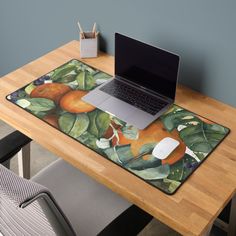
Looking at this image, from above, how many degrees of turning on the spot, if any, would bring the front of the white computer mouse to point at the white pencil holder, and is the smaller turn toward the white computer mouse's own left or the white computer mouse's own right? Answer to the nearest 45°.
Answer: approximately 90° to the white computer mouse's own left

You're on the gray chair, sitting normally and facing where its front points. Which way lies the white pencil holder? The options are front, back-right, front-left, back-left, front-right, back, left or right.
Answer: front-left

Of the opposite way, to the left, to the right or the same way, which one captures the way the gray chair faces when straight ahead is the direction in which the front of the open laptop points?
the opposite way

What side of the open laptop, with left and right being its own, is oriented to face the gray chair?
front

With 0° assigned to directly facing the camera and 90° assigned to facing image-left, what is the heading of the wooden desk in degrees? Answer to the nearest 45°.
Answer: approximately 45°

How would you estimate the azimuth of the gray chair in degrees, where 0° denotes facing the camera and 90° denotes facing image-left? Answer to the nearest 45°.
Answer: approximately 225°

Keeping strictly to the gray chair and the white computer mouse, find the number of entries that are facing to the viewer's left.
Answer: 0

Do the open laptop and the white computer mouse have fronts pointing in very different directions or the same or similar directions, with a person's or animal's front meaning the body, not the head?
very different directions

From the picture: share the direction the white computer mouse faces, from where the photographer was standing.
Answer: facing away from the viewer and to the right of the viewer

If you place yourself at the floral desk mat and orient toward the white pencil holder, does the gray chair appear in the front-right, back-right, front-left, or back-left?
back-left
